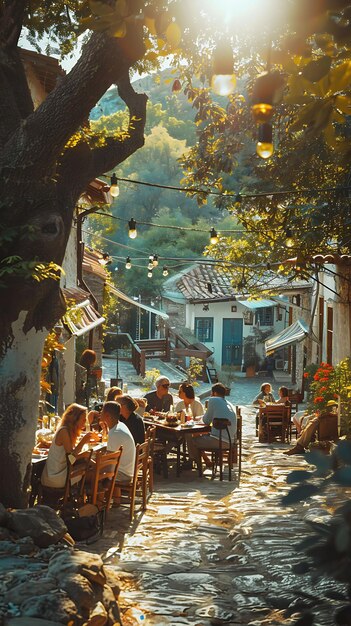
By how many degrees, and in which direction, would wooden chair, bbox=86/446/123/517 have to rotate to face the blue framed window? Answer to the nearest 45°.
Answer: approximately 45° to its right

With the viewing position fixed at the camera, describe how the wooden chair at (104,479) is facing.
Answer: facing away from the viewer and to the left of the viewer

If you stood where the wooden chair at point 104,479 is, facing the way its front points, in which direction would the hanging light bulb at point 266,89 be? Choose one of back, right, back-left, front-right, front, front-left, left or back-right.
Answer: back-left

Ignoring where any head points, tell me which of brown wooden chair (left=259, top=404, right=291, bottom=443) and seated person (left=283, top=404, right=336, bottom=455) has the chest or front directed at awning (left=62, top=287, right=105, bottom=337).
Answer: the seated person

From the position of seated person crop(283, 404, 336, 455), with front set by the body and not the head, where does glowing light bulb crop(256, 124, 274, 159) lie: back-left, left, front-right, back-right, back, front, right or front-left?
left

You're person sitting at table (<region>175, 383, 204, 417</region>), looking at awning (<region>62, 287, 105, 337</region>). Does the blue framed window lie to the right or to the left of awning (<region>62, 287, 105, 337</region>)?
right

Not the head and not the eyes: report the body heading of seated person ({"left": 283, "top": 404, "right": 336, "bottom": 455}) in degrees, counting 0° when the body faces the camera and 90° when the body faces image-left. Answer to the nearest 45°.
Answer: approximately 90°
